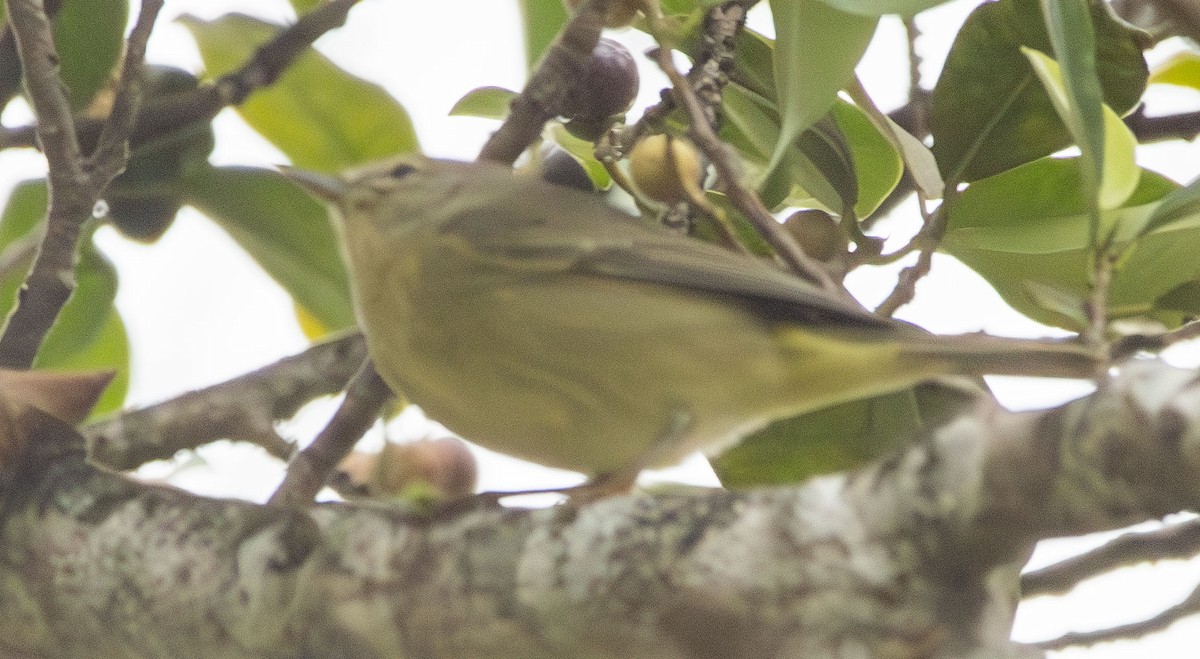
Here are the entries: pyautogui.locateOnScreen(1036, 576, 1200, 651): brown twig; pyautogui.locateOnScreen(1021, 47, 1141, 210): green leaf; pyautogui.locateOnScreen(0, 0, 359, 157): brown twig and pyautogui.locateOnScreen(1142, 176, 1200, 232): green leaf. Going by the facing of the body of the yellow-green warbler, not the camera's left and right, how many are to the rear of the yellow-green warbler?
3

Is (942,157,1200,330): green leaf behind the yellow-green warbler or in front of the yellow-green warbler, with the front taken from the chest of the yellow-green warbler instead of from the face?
behind

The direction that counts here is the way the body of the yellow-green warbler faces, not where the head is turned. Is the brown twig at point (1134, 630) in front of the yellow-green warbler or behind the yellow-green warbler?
behind

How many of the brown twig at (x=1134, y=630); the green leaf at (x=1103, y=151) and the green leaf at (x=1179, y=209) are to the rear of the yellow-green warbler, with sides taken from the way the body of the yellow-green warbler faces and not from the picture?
3

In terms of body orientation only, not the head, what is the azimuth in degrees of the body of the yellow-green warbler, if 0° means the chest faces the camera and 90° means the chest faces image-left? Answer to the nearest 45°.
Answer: approximately 90°

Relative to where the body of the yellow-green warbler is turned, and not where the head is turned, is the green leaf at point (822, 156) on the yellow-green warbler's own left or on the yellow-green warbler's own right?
on the yellow-green warbler's own right

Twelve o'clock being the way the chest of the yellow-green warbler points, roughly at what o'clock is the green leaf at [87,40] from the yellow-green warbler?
The green leaf is roughly at 1 o'clock from the yellow-green warbler.

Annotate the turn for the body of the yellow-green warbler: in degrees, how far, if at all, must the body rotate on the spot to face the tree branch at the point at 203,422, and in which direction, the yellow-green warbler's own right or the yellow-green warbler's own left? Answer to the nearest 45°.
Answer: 0° — it already faces it

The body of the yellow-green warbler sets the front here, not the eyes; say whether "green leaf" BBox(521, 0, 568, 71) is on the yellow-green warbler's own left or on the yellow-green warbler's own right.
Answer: on the yellow-green warbler's own right
